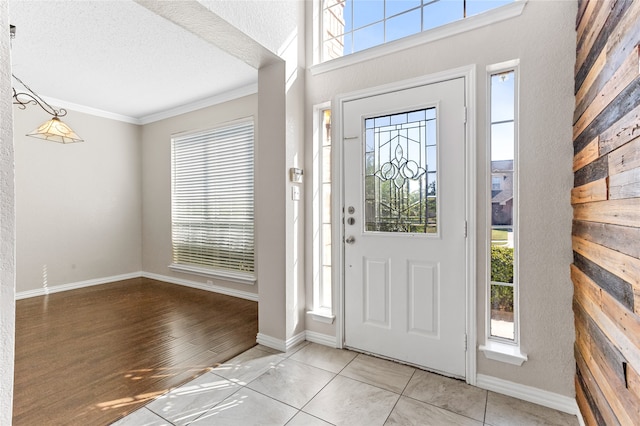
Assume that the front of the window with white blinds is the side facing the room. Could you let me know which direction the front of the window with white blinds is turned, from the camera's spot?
facing the viewer and to the left of the viewer

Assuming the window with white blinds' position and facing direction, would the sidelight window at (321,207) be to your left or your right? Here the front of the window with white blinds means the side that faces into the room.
on your left

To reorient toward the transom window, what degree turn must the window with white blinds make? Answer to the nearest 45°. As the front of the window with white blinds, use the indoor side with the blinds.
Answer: approximately 90° to its left

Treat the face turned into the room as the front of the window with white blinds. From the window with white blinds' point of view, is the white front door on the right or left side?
on its left

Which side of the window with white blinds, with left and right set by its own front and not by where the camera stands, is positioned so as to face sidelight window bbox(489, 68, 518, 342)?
left
